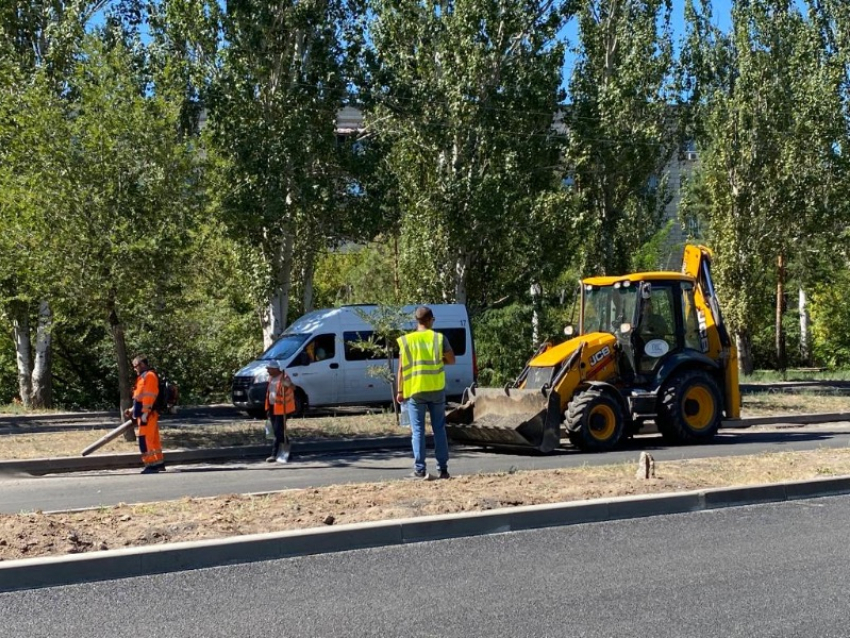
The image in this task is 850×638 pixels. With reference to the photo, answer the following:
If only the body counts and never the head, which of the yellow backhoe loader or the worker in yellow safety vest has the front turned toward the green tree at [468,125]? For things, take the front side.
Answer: the worker in yellow safety vest

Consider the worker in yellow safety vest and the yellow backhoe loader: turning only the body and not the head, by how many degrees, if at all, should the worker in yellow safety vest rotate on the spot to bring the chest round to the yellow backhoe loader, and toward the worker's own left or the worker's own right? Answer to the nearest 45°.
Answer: approximately 45° to the worker's own right

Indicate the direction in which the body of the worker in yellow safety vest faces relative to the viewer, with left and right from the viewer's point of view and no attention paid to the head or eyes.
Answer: facing away from the viewer

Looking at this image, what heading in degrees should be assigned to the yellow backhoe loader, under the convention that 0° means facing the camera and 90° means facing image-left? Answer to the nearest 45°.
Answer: approximately 45°

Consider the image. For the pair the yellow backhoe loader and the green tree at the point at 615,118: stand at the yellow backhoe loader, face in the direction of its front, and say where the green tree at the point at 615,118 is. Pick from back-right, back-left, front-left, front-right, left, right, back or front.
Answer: back-right

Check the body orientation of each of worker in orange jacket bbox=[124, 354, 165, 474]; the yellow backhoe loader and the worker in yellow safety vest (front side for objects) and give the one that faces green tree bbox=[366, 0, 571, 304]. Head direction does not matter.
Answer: the worker in yellow safety vest

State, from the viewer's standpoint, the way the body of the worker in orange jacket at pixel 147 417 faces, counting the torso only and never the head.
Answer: to the viewer's left

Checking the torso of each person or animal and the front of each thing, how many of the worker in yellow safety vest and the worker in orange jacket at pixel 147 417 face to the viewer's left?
1

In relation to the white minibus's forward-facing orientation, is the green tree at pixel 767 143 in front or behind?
behind
